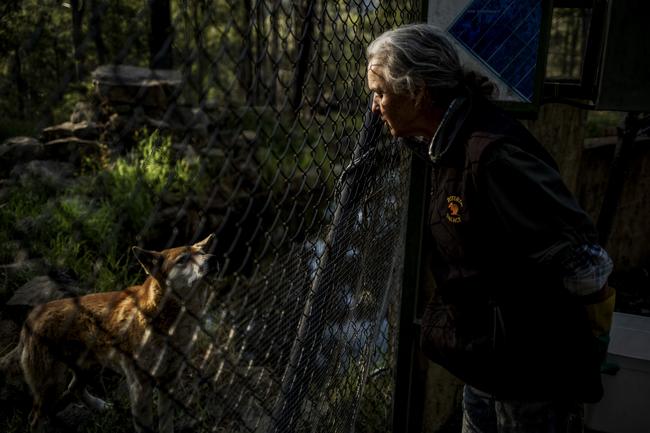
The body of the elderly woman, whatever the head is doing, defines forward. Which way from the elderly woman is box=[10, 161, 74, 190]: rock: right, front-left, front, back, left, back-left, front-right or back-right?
front-right

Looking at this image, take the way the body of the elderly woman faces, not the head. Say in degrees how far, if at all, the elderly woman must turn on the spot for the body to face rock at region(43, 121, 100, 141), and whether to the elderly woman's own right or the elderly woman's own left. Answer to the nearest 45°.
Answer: approximately 45° to the elderly woman's own right

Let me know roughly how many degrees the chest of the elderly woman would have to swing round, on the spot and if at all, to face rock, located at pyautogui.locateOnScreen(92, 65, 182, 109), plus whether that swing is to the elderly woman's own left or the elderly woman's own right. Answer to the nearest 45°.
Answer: approximately 45° to the elderly woman's own right

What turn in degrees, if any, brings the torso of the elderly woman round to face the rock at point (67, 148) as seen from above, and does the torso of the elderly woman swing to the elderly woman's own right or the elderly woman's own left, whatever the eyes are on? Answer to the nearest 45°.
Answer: approximately 45° to the elderly woman's own right

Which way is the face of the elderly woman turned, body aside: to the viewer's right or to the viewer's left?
to the viewer's left

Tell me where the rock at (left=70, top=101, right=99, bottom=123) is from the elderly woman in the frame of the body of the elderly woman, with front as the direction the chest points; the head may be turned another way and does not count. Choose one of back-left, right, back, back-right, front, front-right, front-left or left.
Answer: front-right

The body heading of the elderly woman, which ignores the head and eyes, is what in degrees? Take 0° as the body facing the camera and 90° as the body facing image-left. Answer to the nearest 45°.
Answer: approximately 90°

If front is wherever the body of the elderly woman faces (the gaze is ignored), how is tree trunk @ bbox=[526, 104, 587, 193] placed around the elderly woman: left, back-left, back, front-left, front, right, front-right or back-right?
right
